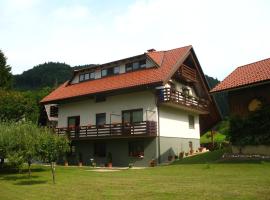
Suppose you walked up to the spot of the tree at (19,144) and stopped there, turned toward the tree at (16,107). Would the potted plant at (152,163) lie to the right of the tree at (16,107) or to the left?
right
